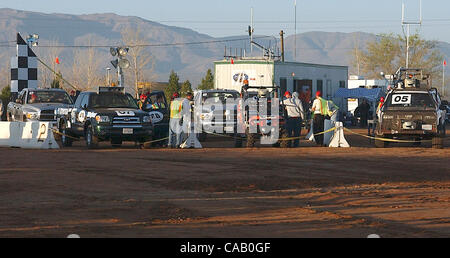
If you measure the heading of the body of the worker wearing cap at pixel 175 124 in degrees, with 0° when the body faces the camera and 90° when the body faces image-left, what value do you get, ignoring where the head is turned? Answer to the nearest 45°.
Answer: approximately 180°

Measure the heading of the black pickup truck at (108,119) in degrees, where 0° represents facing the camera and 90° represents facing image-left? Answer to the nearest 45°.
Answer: approximately 315°

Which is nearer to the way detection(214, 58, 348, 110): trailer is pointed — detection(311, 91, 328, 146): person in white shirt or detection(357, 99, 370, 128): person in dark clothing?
the person in white shirt

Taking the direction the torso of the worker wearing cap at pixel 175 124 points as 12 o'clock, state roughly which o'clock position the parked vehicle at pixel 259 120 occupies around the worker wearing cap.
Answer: The parked vehicle is roughly at 3 o'clock from the worker wearing cap.

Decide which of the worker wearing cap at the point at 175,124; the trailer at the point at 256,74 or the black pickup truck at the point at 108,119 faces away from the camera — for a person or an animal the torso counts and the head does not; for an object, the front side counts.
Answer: the worker wearing cap

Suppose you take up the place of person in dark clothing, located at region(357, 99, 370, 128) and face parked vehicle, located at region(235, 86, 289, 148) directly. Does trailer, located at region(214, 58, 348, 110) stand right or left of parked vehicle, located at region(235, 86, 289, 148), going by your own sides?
right

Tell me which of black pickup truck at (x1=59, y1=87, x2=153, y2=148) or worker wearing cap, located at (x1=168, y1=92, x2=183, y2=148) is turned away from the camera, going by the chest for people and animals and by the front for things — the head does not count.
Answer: the worker wearing cap
